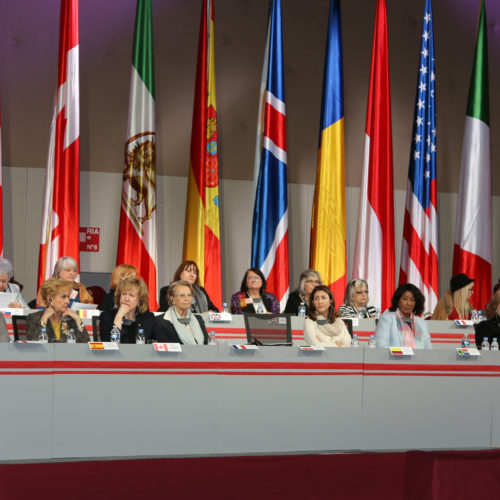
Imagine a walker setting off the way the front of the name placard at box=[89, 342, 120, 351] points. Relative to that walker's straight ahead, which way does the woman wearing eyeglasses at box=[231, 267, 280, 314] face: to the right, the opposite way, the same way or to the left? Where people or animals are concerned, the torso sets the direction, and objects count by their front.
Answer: the same way

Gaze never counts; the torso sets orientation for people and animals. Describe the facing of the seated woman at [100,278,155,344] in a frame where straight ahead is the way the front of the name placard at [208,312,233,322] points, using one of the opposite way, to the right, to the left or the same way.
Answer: the same way

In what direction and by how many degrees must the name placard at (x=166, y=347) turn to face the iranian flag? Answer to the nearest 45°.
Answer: approximately 180°

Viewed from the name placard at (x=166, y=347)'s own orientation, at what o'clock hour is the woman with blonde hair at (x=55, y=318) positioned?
The woman with blonde hair is roughly at 4 o'clock from the name placard.

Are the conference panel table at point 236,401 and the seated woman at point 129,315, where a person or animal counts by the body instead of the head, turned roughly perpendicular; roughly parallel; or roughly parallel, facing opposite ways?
roughly parallel

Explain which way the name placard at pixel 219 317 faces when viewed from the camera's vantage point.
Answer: facing the viewer

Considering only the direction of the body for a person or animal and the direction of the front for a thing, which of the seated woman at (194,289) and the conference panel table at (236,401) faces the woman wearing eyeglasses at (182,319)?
the seated woman

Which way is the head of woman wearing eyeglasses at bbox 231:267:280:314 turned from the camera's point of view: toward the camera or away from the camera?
toward the camera

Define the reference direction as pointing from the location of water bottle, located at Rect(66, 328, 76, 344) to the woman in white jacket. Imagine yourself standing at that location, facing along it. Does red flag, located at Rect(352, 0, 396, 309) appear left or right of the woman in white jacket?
left

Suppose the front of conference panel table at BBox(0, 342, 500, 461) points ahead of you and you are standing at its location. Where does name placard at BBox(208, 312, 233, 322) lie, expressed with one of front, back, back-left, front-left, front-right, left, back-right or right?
back

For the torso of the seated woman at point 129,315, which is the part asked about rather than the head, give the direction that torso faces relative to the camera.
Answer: toward the camera

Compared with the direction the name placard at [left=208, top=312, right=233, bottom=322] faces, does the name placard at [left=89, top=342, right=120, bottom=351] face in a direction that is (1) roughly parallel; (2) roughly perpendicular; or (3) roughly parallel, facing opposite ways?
roughly parallel

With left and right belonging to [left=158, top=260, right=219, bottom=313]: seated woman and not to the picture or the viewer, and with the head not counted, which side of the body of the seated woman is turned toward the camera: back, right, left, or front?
front

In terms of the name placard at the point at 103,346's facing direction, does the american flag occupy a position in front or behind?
behind
